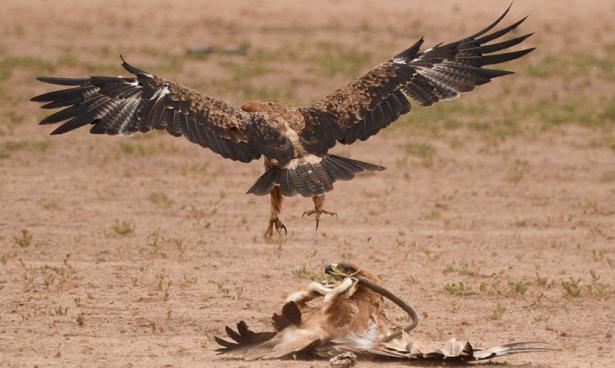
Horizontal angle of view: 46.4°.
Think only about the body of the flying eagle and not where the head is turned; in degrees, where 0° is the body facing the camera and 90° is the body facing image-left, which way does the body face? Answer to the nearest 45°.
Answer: approximately 180°

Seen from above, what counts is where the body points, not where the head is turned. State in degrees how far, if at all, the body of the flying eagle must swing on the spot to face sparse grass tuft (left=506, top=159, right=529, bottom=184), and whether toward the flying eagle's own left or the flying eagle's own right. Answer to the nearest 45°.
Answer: approximately 45° to the flying eagle's own right

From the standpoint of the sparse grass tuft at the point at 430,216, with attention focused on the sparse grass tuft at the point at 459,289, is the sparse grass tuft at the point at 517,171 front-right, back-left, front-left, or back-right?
back-left

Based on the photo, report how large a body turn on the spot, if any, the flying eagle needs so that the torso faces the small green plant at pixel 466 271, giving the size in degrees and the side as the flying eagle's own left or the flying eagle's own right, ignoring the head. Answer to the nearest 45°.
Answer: approximately 45° to the flying eagle's own right

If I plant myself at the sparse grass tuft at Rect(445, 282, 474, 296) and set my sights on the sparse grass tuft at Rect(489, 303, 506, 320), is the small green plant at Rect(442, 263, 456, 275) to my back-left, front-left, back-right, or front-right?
back-left
